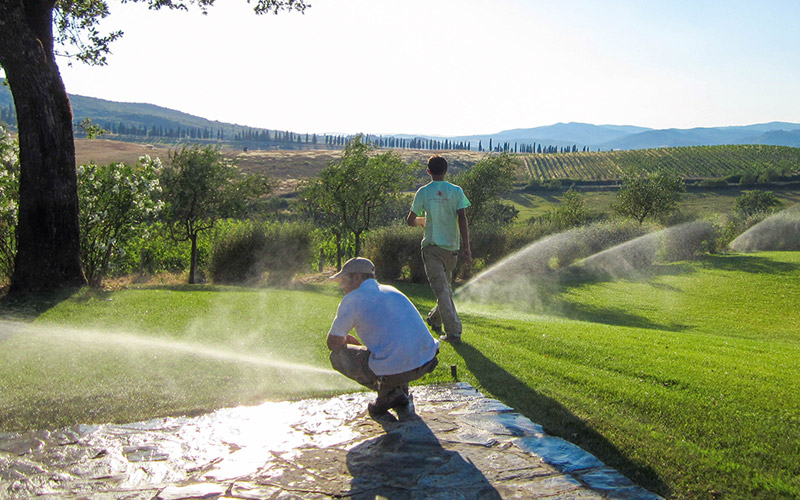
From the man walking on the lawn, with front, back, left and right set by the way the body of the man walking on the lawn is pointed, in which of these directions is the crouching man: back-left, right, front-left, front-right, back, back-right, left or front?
back

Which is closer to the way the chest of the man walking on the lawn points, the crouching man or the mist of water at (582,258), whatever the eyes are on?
the mist of water

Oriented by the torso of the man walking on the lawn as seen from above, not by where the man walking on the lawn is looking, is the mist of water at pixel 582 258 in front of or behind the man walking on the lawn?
in front

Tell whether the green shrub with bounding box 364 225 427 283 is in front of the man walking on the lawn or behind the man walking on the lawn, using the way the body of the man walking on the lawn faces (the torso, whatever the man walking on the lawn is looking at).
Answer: in front

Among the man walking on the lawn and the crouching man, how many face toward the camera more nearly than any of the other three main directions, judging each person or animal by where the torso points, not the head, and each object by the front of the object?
0

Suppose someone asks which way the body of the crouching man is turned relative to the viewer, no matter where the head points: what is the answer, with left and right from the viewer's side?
facing away from the viewer and to the left of the viewer

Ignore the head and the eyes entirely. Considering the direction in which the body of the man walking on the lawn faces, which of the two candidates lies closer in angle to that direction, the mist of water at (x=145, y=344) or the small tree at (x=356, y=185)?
the small tree

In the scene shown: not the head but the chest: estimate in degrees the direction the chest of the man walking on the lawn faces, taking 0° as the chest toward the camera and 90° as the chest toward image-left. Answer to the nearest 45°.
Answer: approximately 180°

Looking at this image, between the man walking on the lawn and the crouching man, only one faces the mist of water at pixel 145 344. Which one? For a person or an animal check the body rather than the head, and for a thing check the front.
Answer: the crouching man

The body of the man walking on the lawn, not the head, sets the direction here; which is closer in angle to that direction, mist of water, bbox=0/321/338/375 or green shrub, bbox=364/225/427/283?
the green shrub
